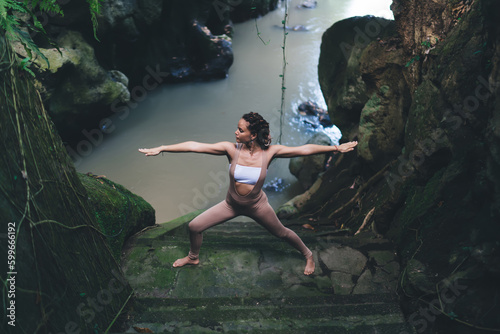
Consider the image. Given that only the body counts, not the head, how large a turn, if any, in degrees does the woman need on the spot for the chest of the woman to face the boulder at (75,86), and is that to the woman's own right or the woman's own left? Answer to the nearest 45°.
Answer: approximately 135° to the woman's own right

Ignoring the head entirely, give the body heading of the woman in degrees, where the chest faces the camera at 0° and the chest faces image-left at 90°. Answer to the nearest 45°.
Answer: approximately 0°

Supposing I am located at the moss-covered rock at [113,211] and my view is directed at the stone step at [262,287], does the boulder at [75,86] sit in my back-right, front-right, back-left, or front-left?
back-left

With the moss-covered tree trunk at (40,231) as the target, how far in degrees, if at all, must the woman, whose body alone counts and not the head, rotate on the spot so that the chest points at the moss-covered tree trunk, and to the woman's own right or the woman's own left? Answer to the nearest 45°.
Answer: approximately 45° to the woman's own right

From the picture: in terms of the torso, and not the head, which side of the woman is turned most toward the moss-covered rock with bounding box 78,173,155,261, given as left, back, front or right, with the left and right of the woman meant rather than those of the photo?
right

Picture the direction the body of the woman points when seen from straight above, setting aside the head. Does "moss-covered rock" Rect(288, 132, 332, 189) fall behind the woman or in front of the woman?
behind

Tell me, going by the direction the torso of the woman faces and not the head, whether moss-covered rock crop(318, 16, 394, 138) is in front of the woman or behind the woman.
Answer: behind

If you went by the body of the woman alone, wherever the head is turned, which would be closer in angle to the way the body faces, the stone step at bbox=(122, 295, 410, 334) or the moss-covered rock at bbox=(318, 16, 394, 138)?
the stone step
